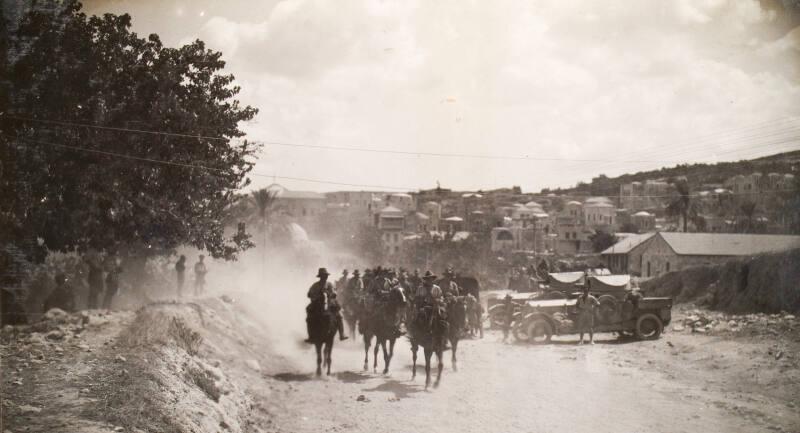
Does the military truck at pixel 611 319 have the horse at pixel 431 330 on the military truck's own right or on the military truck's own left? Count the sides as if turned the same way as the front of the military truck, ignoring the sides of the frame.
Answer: on the military truck's own left

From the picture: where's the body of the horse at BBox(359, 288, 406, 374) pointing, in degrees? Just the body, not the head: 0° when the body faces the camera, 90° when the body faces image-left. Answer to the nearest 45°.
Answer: approximately 315°

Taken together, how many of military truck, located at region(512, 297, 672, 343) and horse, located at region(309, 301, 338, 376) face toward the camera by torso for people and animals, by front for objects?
1

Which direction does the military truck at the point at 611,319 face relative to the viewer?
to the viewer's left

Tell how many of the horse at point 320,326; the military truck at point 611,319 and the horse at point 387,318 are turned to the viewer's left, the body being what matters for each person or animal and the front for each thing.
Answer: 1

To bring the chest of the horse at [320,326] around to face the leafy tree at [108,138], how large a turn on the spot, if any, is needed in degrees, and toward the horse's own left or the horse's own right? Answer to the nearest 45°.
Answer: approximately 90° to the horse's own right

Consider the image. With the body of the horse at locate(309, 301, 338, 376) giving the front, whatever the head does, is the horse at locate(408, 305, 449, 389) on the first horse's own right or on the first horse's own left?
on the first horse's own left

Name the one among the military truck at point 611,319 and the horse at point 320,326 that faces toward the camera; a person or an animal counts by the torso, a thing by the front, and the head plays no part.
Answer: the horse

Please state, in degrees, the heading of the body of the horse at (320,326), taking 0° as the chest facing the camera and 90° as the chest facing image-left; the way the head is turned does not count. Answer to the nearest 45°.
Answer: approximately 0°
